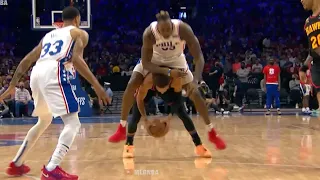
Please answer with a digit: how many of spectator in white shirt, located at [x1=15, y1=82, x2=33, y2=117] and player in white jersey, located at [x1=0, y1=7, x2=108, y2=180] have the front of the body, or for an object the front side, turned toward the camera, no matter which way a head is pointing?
1

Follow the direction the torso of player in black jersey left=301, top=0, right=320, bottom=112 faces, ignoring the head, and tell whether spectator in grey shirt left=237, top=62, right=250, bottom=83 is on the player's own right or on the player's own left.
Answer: on the player's own right

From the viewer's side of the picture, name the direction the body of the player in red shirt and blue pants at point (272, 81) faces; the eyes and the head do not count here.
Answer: toward the camera

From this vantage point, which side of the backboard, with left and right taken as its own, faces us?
front

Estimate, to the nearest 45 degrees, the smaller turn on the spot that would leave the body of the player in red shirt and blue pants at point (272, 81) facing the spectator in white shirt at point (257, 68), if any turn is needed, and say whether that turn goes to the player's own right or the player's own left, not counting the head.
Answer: approximately 180°

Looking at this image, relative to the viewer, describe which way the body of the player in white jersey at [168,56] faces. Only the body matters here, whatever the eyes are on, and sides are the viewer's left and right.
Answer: facing the viewer

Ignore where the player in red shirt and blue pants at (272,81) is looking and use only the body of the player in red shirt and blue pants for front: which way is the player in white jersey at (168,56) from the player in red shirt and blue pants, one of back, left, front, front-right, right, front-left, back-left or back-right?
front

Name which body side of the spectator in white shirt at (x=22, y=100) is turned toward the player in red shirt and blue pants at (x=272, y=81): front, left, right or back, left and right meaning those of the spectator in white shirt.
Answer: left

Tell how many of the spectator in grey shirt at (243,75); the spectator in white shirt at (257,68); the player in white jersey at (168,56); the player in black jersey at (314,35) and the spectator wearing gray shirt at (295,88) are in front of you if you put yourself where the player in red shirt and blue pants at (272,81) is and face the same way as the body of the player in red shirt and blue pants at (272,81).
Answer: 2
